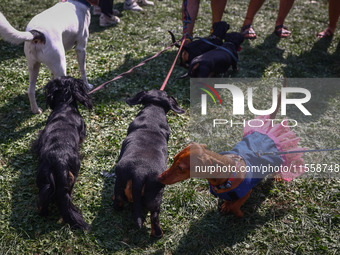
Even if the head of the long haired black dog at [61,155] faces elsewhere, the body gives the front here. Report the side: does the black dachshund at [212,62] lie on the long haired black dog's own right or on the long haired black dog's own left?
on the long haired black dog's own right

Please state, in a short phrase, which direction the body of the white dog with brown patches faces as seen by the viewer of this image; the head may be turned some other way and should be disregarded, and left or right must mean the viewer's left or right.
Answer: facing away from the viewer and to the right of the viewer

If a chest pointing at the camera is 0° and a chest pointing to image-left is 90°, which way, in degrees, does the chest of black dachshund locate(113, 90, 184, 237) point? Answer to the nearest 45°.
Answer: approximately 180°

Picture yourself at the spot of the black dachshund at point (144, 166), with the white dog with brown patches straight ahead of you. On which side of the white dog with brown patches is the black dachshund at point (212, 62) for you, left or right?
right

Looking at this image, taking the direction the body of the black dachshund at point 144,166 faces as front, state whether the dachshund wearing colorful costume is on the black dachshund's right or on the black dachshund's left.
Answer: on the black dachshund's right

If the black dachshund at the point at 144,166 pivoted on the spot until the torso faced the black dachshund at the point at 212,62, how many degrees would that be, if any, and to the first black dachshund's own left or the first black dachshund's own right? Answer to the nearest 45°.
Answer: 0° — it already faces it

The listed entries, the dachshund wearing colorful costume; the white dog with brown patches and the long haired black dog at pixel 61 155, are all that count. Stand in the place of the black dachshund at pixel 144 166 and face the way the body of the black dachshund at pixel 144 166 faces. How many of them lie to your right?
1

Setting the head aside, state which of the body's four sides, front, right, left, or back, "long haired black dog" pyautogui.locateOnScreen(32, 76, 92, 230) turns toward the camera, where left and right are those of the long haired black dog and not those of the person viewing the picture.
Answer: back

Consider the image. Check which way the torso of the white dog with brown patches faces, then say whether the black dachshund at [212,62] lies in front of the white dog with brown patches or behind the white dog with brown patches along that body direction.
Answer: in front

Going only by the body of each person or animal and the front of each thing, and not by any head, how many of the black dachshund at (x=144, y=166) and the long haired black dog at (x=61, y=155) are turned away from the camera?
2
